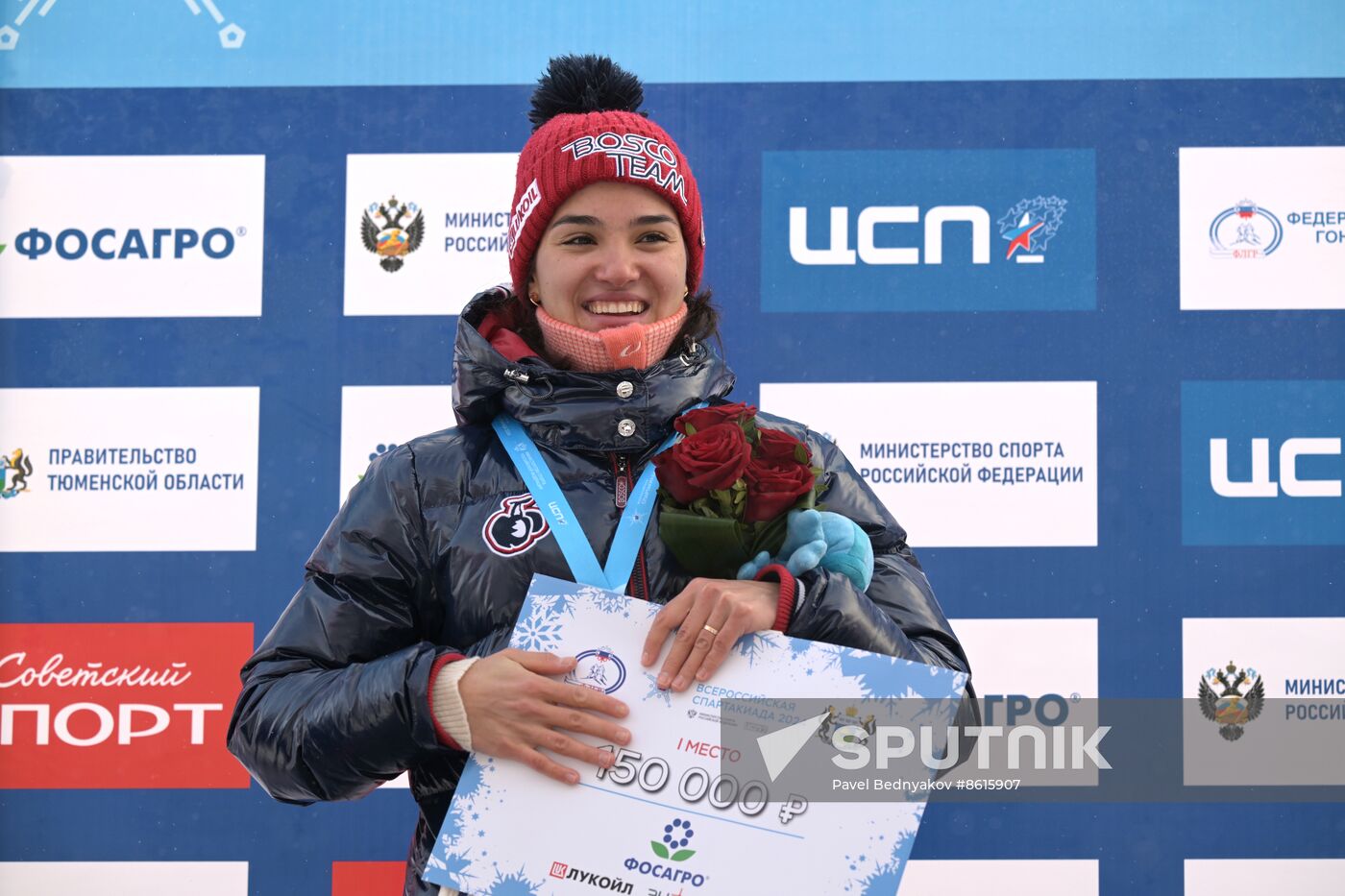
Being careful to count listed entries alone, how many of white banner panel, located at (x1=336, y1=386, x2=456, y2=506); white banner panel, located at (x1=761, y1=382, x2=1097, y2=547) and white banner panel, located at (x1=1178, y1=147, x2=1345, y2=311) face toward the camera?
3

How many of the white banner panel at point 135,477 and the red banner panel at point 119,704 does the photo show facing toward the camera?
2

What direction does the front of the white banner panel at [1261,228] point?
toward the camera

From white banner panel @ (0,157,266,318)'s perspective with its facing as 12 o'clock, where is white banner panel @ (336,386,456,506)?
white banner panel @ (336,386,456,506) is roughly at 10 o'clock from white banner panel @ (0,157,266,318).

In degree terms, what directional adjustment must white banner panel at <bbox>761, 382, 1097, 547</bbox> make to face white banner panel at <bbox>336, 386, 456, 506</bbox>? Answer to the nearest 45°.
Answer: approximately 90° to its right

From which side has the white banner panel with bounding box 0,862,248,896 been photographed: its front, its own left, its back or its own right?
front

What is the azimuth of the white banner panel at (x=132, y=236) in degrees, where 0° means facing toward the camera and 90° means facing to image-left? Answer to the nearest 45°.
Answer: approximately 0°

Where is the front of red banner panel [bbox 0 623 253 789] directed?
toward the camera

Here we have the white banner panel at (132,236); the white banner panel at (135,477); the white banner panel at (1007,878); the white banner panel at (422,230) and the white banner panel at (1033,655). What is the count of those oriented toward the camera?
5

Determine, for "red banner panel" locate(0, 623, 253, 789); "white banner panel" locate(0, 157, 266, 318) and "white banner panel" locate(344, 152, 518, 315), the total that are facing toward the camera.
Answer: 3
